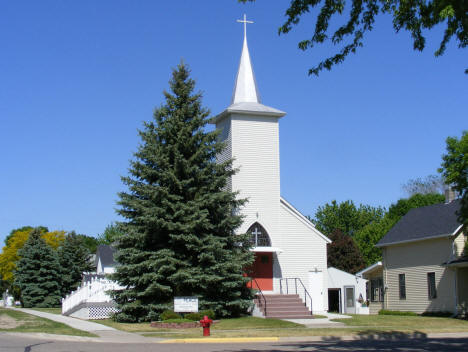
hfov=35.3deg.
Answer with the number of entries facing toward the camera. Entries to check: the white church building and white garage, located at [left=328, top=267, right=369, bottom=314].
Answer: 2

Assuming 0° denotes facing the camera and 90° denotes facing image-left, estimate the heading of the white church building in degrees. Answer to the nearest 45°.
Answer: approximately 0°

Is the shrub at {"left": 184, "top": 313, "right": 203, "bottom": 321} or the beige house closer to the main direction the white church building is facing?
the shrub

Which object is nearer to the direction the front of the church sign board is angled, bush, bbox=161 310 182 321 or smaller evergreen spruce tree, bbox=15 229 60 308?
the bush

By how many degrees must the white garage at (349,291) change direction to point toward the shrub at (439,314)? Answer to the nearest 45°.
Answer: approximately 45° to its left

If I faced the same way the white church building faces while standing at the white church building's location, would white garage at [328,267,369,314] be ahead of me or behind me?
behind

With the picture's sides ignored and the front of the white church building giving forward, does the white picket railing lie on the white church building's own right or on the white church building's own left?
on the white church building's own right
